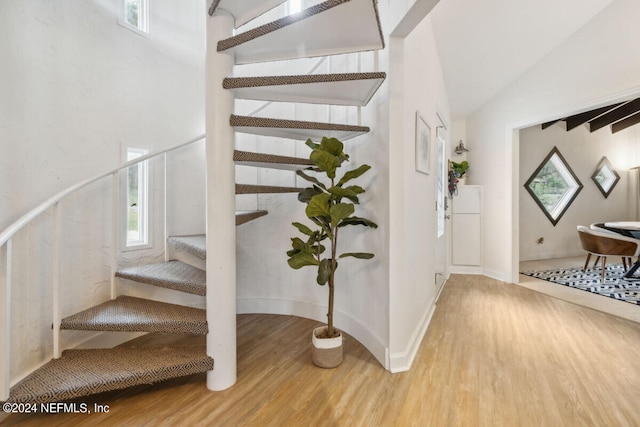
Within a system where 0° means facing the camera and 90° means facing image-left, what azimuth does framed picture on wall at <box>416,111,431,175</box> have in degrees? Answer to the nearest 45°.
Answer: approximately 270°

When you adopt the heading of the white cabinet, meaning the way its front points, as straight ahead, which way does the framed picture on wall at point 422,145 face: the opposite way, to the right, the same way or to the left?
to the left

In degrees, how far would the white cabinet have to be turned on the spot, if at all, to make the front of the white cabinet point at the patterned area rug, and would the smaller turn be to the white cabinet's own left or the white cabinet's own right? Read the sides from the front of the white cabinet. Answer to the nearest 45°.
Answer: approximately 90° to the white cabinet's own left

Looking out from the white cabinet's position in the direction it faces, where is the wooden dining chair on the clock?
The wooden dining chair is roughly at 9 o'clock from the white cabinet.

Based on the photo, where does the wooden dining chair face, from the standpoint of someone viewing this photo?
facing away from the viewer and to the right of the viewer

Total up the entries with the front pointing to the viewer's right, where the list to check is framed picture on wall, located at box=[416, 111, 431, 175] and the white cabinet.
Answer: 1

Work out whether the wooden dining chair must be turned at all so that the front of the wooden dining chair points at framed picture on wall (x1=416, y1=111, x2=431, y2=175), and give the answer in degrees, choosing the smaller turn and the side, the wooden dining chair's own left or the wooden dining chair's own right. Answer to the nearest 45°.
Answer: approximately 135° to the wooden dining chair's own right

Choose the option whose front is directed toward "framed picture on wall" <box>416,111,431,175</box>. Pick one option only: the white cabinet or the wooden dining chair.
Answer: the white cabinet

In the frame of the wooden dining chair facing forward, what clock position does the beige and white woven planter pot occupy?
The beige and white woven planter pot is roughly at 5 o'clock from the wooden dining chair.

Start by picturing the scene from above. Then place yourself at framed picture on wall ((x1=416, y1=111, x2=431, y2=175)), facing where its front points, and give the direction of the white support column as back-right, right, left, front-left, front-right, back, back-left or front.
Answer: back-right
